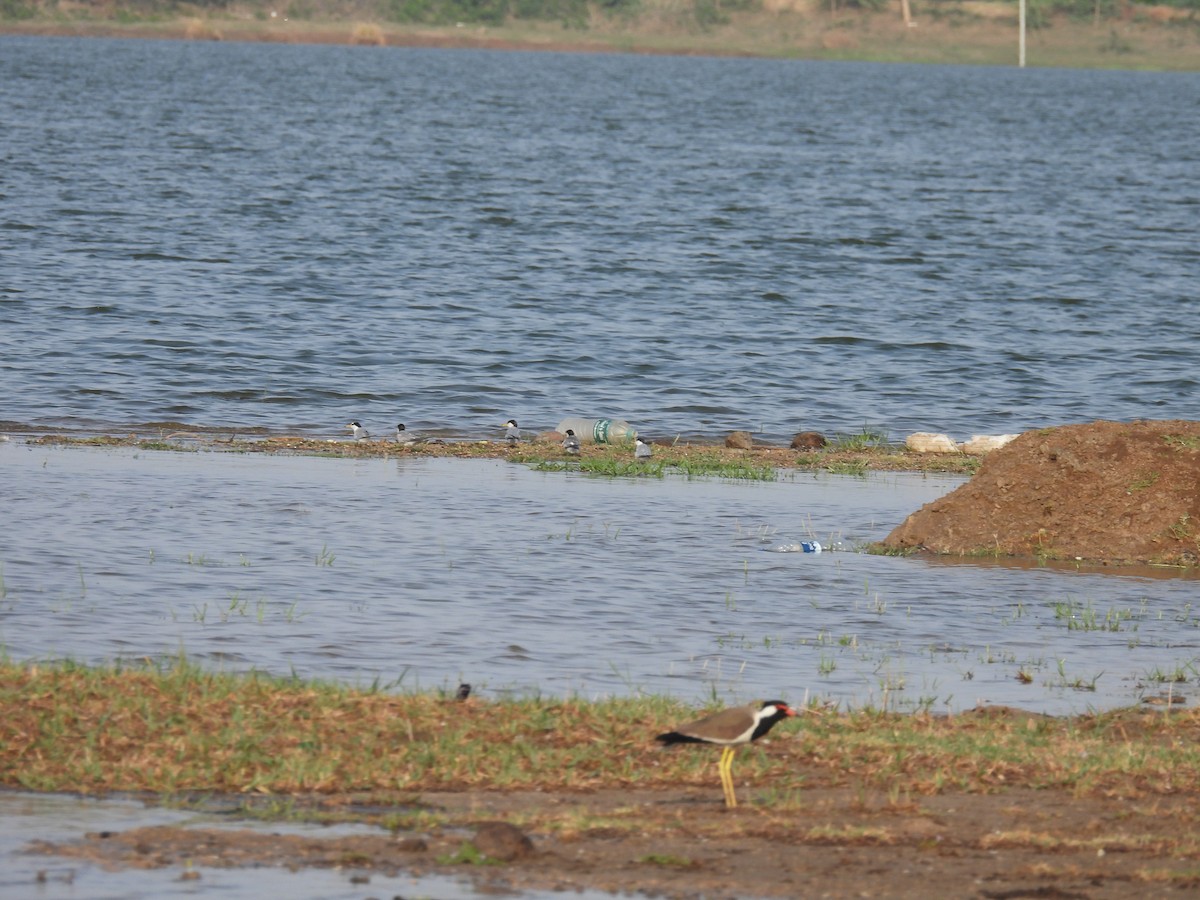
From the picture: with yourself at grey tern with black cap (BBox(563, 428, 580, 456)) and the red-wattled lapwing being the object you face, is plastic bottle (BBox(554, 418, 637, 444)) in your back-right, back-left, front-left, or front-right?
back-left

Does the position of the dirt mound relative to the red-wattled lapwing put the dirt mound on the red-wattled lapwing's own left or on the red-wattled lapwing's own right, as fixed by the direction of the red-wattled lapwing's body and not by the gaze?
on the red-wattled lapwing's own left

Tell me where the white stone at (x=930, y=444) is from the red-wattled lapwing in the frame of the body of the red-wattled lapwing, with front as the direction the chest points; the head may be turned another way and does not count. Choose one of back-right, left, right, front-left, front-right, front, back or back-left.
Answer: left

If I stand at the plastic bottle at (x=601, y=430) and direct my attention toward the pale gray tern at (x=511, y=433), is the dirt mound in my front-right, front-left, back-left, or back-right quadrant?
back-left

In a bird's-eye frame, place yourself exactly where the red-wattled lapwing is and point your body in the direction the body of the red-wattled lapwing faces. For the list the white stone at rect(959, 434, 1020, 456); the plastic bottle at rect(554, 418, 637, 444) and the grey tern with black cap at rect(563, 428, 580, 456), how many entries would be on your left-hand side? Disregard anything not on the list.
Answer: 3

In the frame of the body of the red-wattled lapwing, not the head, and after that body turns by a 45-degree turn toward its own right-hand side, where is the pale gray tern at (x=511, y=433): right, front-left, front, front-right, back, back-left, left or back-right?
back-left

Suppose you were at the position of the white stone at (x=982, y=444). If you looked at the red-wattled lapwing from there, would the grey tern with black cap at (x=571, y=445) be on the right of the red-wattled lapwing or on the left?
right

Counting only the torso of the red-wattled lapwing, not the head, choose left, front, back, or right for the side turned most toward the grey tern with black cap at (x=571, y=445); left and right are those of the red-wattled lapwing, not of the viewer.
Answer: left

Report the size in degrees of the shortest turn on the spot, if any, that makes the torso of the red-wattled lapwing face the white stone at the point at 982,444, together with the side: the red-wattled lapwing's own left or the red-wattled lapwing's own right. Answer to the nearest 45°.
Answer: approximately 90° to the red-wattled lapwing's own left

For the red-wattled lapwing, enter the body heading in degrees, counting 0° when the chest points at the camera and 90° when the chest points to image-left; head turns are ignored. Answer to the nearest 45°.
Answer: approximately 270°

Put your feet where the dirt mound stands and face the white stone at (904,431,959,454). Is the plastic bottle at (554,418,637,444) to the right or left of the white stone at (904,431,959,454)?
left

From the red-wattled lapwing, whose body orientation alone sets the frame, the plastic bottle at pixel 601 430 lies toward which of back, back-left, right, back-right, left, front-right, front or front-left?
left

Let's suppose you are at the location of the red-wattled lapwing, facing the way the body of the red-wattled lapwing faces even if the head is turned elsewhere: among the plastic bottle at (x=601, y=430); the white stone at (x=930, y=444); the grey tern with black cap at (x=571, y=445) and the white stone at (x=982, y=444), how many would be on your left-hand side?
4
